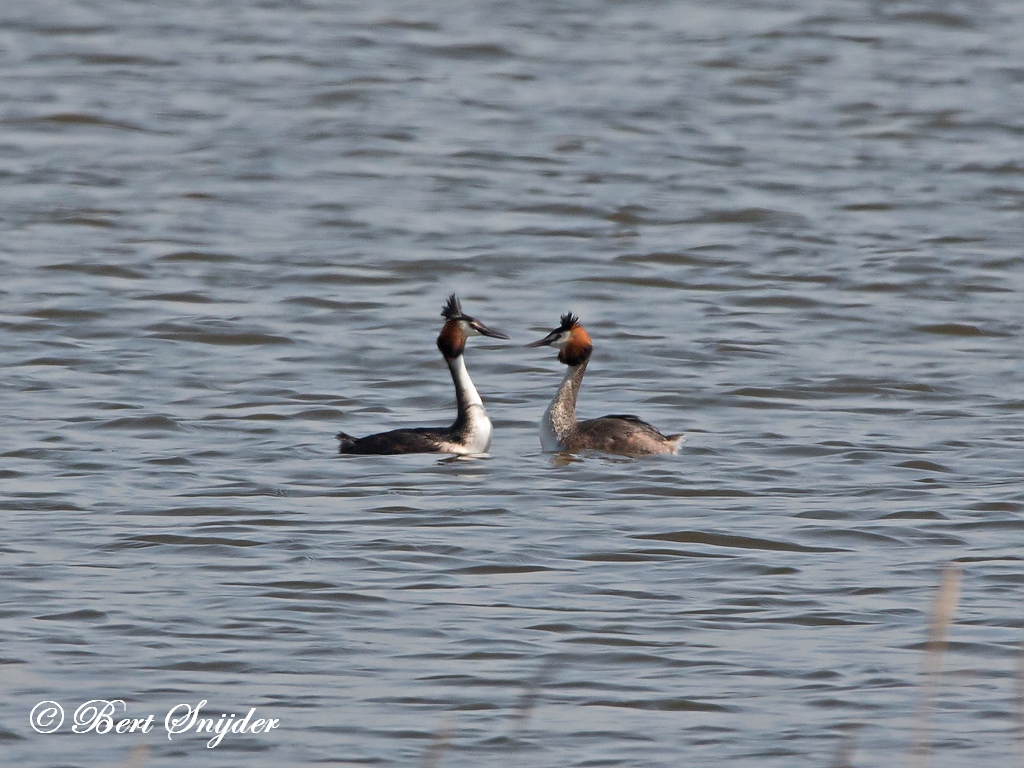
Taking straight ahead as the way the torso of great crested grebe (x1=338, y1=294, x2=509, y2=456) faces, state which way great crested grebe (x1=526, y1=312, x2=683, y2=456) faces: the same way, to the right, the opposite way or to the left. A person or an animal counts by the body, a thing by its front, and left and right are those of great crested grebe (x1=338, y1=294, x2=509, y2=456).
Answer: the opposite way

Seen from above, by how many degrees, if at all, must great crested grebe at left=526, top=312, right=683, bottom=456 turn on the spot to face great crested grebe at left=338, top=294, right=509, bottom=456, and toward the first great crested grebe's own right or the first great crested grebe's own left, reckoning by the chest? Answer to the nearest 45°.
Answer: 0° — it already faces it

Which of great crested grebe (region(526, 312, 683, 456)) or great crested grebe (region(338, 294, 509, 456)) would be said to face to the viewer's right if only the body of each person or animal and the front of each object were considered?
great crested grebe (region(338, 294, 509, 456))

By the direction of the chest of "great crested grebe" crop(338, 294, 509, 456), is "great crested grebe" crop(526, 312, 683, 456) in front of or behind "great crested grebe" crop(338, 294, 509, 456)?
in front

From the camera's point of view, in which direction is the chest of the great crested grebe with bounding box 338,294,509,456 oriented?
to the viewer's right

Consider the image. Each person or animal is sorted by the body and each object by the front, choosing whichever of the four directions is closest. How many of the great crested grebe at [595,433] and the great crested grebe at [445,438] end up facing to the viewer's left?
1

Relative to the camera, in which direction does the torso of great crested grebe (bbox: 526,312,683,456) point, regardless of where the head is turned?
to the viewer's left
